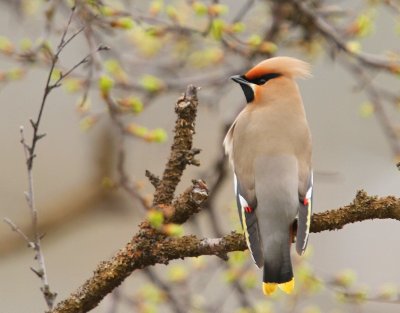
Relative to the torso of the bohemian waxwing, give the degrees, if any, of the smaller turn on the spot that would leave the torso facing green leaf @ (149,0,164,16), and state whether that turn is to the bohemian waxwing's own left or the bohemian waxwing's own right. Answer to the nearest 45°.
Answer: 0° — it already faces it

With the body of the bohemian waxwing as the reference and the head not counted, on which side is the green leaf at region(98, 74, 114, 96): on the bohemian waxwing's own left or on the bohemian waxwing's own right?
on the bohemian waxwing's own left

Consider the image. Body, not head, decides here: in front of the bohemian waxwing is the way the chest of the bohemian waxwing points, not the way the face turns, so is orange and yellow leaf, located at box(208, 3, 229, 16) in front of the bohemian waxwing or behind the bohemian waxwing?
in front

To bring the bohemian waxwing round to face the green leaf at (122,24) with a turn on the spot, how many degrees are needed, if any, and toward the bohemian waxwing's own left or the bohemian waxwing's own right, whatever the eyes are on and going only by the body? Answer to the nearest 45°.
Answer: approximately 45° to the bohemian waxwing's own left

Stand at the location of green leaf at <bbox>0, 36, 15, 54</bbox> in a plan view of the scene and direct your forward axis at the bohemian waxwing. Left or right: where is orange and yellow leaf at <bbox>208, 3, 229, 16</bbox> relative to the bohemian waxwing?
left

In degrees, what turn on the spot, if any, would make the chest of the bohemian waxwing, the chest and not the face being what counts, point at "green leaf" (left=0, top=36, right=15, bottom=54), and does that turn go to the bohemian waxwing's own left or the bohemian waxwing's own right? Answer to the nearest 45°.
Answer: approximately 45° to the bohemian waxwing's own left

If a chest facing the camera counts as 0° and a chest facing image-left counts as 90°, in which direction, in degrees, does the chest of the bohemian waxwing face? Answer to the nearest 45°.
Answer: approximately 180°

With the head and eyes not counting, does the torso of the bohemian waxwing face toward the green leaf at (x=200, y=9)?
yes
